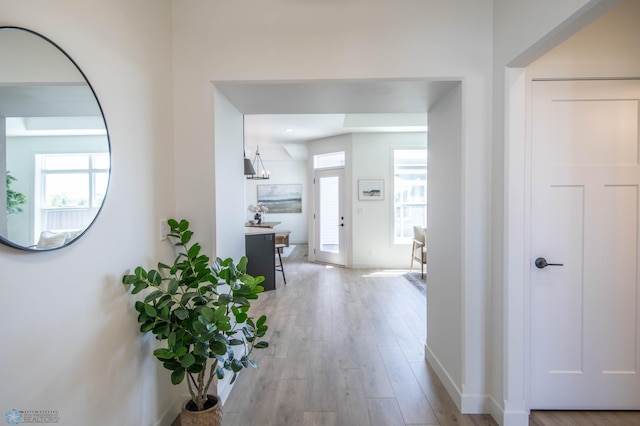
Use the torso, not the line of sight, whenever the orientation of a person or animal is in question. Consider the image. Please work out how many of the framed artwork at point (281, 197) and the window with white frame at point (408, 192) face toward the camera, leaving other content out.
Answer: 2

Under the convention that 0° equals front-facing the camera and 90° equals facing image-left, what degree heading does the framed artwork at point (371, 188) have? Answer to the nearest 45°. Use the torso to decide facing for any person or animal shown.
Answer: approximately 0°

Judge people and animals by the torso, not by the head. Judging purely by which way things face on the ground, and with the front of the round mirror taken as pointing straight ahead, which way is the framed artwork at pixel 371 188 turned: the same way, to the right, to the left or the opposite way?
to the right

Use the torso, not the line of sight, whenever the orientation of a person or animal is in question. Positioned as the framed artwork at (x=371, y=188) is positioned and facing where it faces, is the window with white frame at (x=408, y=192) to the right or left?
on its left

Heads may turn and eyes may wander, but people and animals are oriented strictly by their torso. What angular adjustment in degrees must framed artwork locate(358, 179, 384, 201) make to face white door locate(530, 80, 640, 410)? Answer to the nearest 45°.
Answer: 0° — it already faces it

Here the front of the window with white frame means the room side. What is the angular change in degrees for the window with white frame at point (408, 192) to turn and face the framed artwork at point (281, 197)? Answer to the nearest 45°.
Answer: approximately 135° to its right

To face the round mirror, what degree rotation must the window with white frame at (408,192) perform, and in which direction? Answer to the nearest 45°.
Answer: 0° — it already faces it

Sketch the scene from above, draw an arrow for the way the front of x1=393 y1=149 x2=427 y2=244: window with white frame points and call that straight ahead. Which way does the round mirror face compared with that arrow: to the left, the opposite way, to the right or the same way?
to the left
